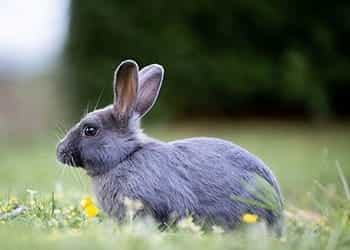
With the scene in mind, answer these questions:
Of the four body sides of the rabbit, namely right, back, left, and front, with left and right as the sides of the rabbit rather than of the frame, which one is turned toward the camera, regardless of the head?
left

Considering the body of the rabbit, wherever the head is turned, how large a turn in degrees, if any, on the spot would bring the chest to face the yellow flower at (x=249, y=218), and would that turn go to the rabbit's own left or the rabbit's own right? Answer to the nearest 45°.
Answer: approximately 135° to the rabbit's own left
